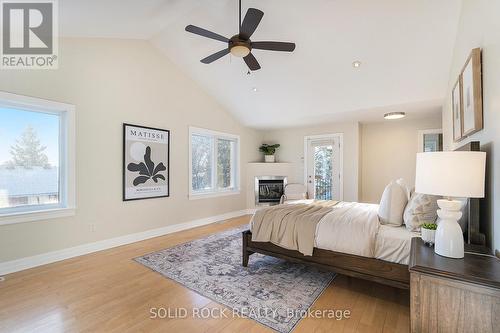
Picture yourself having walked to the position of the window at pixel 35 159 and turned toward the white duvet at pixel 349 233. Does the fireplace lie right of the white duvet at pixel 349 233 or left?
left

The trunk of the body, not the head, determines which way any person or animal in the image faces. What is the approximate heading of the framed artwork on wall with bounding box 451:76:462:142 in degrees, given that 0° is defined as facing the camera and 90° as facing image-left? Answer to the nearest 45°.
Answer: approximately 90°

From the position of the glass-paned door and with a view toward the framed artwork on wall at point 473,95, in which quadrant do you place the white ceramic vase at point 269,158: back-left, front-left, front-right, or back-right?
back-right

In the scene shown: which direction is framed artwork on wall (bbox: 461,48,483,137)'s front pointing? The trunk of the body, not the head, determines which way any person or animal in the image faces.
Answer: to the viewer's left

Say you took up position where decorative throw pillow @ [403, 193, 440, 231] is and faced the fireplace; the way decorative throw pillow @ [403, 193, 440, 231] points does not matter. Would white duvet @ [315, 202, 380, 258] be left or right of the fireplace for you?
left

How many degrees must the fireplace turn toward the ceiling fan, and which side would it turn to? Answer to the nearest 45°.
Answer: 0° — it already faces it

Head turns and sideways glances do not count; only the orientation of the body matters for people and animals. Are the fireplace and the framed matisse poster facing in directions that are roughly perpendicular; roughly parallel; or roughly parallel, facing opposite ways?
roughly perpendicular

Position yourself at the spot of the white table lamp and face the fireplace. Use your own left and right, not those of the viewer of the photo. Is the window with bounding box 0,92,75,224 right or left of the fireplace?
left

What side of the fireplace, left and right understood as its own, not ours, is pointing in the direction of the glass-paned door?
left

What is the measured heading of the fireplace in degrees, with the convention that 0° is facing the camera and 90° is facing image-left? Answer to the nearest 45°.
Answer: approximately 0°

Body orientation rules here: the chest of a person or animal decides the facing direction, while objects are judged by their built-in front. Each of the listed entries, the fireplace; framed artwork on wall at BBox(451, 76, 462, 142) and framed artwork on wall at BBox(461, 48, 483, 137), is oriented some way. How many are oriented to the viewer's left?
2

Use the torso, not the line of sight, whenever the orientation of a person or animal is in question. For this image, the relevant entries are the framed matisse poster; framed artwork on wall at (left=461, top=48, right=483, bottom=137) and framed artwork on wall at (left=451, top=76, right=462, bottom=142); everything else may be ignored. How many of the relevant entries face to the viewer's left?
2
